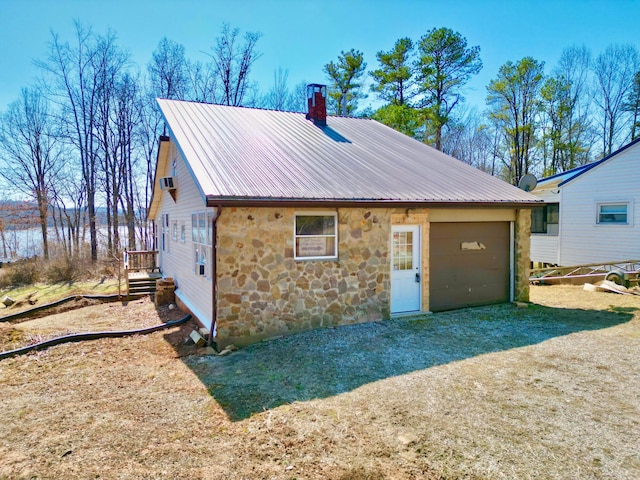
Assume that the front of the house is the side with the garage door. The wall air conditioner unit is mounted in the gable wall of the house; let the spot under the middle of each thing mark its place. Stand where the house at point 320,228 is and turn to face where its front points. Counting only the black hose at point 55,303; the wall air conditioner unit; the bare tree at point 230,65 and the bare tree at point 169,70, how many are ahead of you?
0

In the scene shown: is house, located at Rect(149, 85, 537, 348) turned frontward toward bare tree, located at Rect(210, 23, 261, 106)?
no

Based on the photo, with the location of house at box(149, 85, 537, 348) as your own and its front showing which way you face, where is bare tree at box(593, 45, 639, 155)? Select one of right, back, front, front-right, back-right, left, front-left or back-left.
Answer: left

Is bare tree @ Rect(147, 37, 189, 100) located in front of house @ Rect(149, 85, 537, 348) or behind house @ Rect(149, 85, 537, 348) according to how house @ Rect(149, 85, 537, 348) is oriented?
behind

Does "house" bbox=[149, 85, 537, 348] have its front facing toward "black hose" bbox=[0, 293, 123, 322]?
no

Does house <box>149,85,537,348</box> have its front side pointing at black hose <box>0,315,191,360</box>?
no

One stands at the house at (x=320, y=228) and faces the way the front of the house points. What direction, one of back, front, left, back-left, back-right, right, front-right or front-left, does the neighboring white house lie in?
left

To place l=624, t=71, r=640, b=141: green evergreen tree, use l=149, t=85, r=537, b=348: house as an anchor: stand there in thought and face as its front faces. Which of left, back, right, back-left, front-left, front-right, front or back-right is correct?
left

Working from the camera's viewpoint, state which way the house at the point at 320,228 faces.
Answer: facing the viewer and to the right of the viewer

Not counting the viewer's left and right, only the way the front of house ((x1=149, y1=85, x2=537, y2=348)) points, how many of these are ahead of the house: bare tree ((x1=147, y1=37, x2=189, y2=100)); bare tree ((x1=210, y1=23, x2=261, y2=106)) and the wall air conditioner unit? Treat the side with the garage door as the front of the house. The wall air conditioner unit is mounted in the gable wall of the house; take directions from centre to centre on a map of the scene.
0
